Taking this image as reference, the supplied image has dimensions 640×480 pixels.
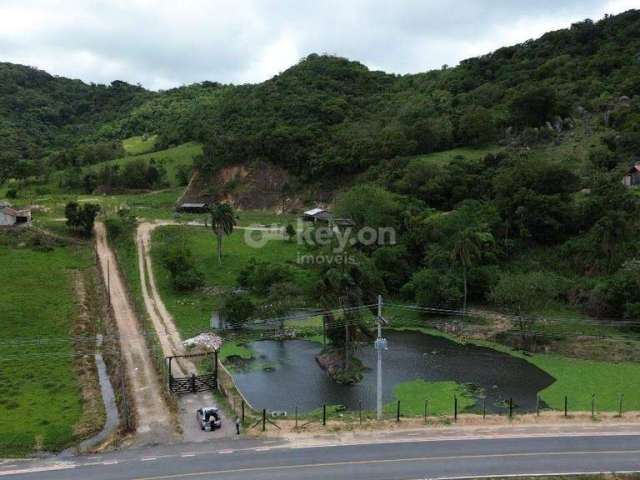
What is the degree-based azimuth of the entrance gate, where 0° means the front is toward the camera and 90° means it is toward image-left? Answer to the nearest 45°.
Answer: approximately 0°

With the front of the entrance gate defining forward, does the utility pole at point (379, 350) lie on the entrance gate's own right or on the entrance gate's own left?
on the entrance gate's own left

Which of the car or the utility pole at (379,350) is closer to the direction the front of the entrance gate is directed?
the car

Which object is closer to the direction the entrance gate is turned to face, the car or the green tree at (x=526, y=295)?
the car

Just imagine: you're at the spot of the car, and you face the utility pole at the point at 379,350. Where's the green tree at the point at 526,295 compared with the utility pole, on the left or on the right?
left

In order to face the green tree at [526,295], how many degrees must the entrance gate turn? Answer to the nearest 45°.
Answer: approximately 90° to its left

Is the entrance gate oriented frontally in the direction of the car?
yes
